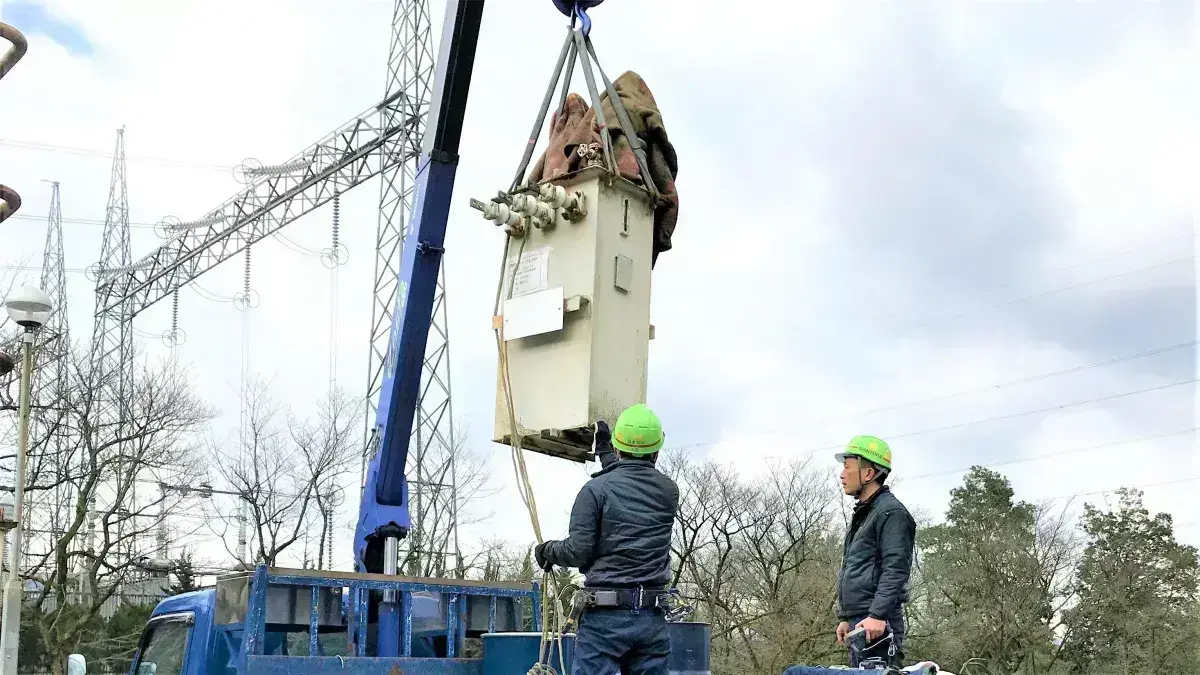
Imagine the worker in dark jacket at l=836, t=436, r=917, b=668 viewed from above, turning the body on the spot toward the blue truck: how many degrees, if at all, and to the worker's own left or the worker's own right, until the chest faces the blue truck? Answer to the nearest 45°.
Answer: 0° — they already face it

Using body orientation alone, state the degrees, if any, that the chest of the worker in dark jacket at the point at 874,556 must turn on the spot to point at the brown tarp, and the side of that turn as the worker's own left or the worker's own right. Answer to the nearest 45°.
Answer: approximately 45° to the worker's own right

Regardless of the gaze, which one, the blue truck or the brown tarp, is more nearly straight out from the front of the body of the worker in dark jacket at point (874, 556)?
the blue truck

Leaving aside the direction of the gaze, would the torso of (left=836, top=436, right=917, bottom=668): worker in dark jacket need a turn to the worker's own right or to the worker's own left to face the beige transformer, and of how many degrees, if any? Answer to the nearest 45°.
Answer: approximately 45° to the worker's own right

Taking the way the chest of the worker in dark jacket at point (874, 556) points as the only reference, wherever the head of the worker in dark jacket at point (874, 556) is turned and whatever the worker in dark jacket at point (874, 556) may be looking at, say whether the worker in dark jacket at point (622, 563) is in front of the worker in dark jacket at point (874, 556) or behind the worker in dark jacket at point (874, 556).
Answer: in front

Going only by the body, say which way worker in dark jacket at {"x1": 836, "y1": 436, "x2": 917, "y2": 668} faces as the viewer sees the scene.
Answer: to the viewer's left

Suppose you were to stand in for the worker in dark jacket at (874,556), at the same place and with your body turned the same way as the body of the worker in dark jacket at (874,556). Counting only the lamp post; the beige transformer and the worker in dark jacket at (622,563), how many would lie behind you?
0

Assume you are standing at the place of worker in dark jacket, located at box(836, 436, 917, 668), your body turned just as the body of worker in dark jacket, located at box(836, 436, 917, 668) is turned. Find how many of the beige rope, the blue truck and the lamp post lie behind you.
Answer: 0

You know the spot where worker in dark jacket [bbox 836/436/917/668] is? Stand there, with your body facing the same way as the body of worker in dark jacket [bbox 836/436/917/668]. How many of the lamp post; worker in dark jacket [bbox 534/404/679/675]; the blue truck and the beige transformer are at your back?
0

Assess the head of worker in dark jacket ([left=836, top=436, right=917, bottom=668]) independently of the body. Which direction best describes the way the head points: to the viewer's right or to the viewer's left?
to the viewer's left

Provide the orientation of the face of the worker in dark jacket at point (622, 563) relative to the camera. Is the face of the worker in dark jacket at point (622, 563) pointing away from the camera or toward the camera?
away from the camera

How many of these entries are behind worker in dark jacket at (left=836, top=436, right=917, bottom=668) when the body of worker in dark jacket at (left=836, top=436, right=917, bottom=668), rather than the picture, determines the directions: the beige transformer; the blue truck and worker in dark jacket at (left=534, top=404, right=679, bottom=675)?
0
